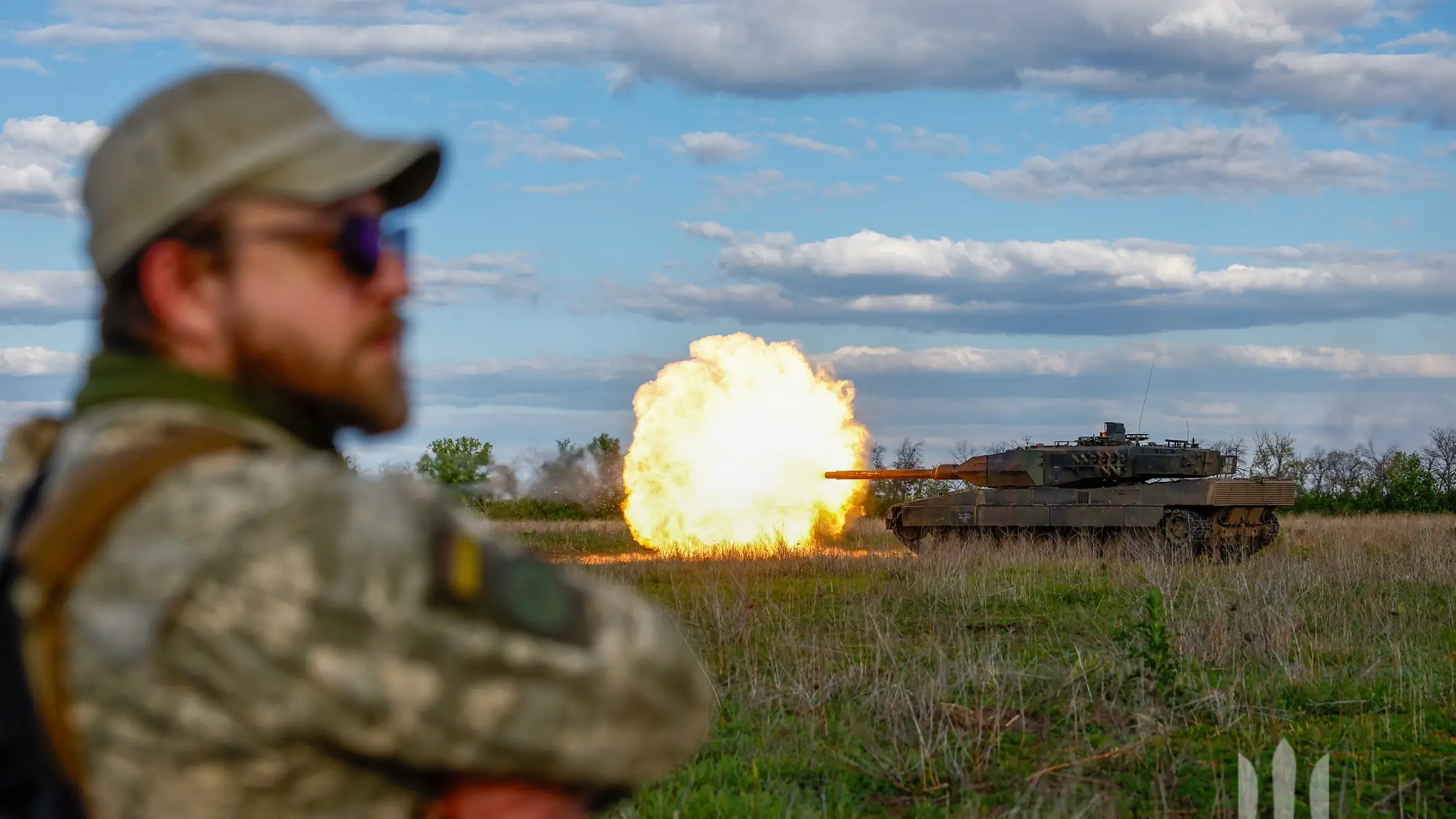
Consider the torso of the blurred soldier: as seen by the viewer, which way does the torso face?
to the viewer's right

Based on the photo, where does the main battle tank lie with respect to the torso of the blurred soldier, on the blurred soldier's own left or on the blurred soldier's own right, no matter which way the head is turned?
on the blurred soldier's own left

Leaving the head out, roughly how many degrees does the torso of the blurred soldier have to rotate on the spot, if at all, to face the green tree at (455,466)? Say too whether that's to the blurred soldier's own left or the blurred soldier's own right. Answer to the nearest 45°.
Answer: approximately 90° to the blurred soldier's own left

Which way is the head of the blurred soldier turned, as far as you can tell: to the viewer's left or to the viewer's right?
to the viewer's right

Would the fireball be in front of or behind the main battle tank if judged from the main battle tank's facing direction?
in front

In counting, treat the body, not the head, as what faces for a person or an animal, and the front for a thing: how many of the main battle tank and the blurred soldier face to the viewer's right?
1

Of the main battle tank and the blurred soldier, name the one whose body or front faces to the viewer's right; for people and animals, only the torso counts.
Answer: the blurred soldier

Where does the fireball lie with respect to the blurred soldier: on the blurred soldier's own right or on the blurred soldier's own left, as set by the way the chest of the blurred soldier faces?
on the blurred soldier's own left

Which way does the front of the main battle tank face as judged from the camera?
facing away from the viewer and to the left of the viewer
